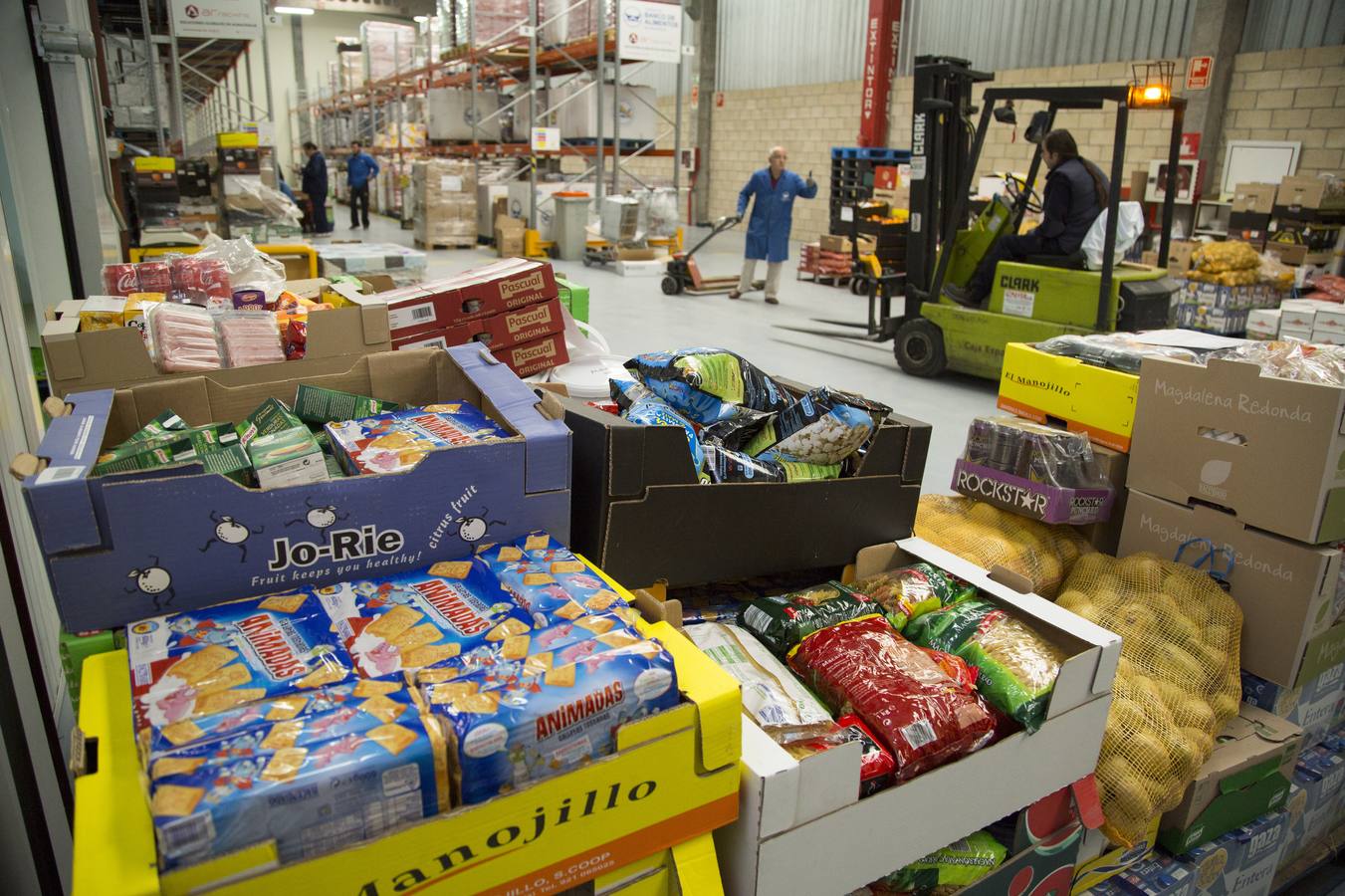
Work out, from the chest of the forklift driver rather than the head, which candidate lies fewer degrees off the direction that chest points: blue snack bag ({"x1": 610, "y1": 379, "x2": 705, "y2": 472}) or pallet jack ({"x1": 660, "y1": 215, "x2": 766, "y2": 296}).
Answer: the pallet jack

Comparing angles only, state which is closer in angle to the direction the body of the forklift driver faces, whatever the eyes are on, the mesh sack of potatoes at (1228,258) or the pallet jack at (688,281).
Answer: the pallet jack

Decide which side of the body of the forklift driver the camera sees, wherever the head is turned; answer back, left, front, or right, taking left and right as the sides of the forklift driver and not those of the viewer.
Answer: left

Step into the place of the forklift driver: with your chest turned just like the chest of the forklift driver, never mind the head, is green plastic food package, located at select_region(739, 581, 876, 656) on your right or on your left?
on your left

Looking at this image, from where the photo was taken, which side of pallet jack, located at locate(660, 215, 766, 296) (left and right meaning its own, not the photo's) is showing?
right

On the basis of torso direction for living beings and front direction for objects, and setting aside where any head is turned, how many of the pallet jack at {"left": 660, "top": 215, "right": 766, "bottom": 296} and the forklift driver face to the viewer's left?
1

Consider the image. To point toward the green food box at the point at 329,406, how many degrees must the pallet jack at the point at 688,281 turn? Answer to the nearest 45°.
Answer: approximately 90° to its right
